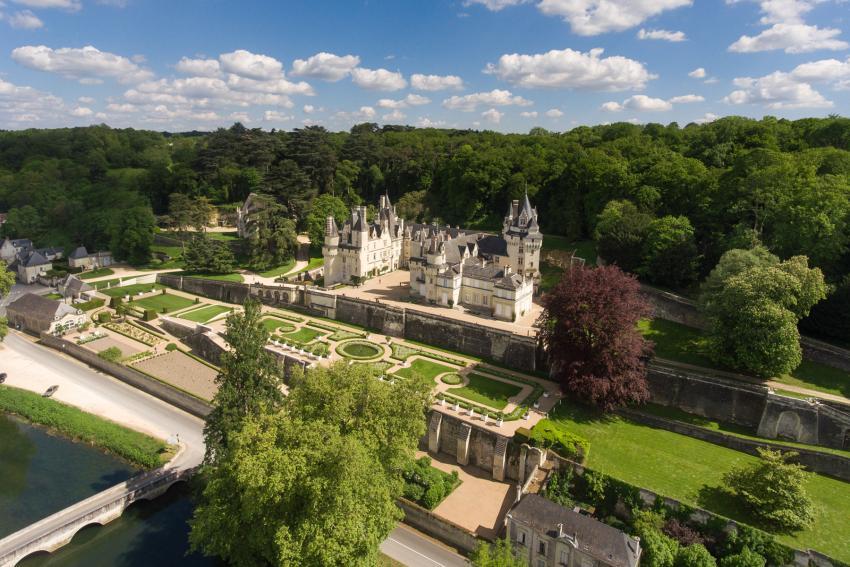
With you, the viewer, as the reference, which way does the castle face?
facing the viewer and to the left of the viewer

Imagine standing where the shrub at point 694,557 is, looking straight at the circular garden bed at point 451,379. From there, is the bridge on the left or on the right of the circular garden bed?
left

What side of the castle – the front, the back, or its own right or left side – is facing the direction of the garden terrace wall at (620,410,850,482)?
left

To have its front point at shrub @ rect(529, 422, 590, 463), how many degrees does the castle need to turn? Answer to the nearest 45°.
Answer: approximately 45° to its left

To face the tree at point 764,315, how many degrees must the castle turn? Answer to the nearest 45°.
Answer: approximately 90° to its left

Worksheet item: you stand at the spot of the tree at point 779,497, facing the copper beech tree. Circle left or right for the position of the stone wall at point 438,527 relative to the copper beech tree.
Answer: left

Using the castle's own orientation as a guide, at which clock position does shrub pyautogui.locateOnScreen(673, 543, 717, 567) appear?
The shrub is roughly at 10 o'clock from the castle.

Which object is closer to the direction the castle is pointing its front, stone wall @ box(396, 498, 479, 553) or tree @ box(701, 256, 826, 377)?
the stone wall

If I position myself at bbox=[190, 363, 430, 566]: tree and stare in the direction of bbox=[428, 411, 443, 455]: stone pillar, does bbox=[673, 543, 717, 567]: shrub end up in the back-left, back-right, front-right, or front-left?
front-right

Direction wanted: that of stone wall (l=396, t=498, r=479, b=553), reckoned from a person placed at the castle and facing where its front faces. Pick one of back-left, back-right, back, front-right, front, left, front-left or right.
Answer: front-left

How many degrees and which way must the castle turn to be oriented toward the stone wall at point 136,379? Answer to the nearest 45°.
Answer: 0° — it already faces it

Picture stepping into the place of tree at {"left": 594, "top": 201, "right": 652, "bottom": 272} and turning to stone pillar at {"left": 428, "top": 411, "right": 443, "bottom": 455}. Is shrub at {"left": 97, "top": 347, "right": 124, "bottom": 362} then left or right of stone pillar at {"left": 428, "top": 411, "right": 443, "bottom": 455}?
right

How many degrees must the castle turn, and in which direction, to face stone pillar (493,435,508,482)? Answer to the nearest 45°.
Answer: approximately 45° to its left

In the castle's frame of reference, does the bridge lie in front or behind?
in front
